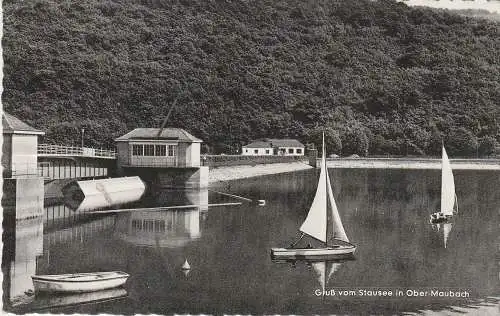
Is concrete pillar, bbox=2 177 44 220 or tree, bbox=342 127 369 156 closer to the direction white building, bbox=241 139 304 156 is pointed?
the concrete pillar

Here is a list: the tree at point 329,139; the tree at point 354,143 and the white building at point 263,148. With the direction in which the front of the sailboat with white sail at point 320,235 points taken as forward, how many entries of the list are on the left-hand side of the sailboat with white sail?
3

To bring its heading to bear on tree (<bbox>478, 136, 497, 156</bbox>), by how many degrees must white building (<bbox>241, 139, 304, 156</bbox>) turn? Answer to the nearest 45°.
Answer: approximately 45° to its left

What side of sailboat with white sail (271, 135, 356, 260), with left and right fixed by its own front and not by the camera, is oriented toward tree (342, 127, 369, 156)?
left

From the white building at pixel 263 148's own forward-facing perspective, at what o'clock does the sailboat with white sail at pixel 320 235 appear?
The sailboat with white sail is roughly at 12 o'clock from the white building.

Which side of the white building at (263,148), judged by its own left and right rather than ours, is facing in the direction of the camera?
front

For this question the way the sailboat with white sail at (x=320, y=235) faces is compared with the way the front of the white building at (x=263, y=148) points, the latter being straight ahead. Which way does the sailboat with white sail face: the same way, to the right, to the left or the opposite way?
to the left

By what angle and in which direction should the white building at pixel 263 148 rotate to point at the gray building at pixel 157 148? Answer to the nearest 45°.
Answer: approximately 45° to its right

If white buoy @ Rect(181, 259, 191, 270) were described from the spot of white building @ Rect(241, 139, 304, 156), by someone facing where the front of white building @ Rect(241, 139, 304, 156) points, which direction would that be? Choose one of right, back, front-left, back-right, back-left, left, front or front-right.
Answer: front

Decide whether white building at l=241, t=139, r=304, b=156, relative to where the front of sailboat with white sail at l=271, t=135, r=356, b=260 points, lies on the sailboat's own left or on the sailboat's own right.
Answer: on the sailboat's own left

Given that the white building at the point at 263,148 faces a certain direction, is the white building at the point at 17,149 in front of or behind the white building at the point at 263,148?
in front

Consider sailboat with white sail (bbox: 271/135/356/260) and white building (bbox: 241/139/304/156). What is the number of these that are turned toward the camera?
1

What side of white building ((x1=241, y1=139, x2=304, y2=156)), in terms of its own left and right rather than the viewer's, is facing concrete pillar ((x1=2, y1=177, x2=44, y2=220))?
front

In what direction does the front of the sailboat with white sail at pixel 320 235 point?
to the viewer's right

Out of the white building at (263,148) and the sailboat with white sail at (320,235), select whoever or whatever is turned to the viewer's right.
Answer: the sailboat with white sail
